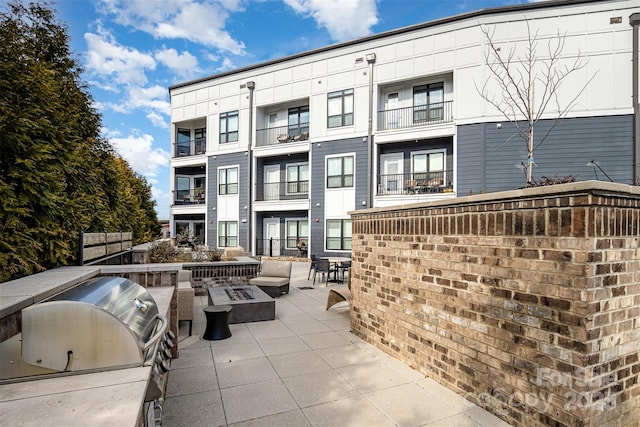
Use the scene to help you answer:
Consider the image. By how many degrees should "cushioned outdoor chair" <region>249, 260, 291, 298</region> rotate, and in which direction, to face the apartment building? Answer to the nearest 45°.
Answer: approximately 180°

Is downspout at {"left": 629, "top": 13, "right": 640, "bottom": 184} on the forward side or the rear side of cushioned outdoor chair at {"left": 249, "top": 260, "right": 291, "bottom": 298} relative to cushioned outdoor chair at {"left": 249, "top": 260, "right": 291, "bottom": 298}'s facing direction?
on the rear side

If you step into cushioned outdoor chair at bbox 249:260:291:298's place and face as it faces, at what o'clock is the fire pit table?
The fire pit table is roughly at 11 o'clock from the cushioned outdoor chair.

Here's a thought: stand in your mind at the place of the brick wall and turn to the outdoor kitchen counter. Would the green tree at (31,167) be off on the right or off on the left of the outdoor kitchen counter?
right

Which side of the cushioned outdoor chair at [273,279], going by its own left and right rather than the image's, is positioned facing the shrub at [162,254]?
right

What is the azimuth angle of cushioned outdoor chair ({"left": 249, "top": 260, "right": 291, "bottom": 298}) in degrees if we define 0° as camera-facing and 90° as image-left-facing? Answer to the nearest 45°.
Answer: approximately 45°

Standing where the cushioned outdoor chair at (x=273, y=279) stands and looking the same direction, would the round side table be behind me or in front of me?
in front

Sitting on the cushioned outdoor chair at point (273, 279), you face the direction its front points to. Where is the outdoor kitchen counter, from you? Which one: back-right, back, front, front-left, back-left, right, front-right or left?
front-left
